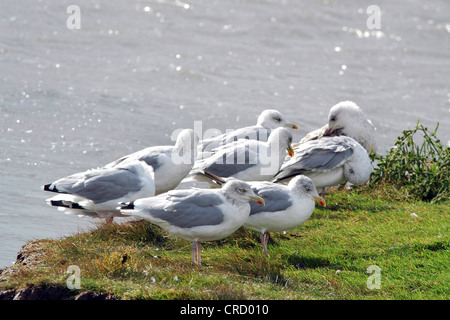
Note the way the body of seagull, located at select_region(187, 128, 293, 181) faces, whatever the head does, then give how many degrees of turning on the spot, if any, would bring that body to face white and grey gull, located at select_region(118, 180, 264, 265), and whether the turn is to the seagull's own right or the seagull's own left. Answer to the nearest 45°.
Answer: approximately 90° to the seagull's own right

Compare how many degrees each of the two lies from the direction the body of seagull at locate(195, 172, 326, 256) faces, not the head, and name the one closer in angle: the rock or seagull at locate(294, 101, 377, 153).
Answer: the seagull

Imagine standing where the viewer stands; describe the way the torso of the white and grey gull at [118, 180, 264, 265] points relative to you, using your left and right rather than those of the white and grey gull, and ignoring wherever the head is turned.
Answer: facing to the right of the viewer

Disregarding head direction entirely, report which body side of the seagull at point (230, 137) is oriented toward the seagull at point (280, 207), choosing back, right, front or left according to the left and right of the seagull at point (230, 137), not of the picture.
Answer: right

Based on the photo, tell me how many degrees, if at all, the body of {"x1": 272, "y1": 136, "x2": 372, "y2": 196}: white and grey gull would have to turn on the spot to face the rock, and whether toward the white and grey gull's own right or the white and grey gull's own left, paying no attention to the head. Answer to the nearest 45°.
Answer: approximately 135° to the white and grey gull's own right

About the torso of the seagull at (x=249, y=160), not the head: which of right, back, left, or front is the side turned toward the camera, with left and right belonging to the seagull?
right

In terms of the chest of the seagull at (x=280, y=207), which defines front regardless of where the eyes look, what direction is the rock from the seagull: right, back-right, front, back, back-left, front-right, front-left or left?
back-right

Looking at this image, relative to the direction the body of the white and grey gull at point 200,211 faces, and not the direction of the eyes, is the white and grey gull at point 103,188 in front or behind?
behind

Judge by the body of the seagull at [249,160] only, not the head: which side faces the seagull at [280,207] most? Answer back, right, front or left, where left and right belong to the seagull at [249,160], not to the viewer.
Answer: right
